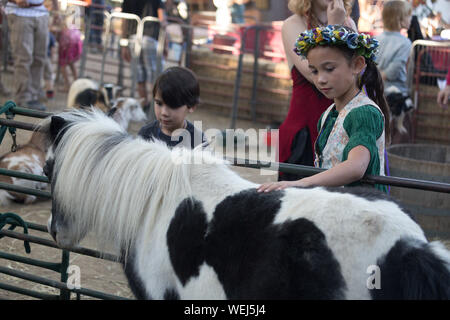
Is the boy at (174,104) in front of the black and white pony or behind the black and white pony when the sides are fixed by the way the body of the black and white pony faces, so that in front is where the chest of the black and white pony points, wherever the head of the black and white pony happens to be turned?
in front

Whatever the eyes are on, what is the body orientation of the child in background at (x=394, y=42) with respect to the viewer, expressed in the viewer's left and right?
facing away from the viewer and to the right of the viewer

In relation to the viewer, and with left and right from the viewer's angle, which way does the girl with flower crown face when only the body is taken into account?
facing the viewer and to the left of the viewer

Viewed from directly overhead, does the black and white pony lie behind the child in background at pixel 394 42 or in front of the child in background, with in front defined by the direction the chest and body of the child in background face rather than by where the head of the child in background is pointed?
behind

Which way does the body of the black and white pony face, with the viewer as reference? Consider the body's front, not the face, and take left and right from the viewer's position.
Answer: facing away from the viewer and to the left of the viewer

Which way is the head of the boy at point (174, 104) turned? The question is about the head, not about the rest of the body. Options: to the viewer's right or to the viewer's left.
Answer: to the viewer's left

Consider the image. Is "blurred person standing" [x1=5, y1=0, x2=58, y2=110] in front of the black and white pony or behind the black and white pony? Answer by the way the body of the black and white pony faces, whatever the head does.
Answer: in front

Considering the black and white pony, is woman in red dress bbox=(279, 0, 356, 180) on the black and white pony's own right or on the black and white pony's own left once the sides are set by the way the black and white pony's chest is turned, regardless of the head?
on the black and white pony's own right

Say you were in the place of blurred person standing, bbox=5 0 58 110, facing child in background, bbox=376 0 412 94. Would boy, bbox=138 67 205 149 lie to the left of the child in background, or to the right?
right

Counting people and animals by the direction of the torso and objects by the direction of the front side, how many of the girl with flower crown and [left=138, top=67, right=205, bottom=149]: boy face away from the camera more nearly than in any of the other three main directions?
0
